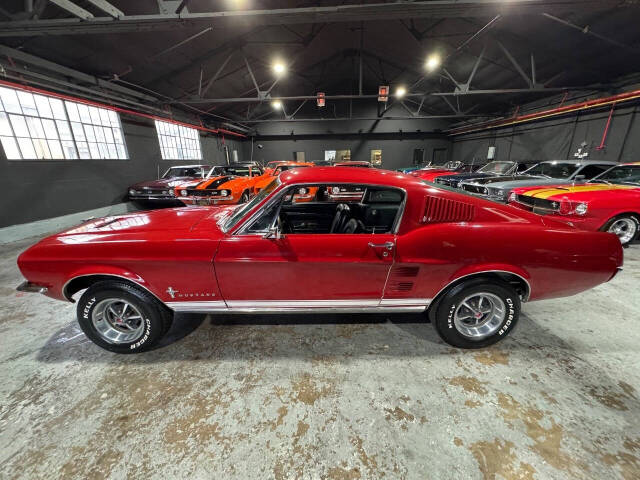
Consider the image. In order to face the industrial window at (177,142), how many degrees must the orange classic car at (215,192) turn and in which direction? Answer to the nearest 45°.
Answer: approximately 135° to its right

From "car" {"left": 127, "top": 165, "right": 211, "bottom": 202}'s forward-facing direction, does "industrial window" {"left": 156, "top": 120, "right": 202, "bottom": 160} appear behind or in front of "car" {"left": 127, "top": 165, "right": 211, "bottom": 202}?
behind

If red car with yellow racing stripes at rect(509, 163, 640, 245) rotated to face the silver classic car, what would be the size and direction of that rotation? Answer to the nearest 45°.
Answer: approximately 90° to its right

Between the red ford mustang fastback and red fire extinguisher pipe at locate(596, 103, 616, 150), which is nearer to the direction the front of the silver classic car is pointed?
the red ford mustang fastback

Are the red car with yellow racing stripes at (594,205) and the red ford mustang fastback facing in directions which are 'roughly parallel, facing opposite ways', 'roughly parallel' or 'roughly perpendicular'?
roughly parallel

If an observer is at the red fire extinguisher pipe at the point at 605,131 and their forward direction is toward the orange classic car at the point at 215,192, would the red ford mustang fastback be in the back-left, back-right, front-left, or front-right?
front-left

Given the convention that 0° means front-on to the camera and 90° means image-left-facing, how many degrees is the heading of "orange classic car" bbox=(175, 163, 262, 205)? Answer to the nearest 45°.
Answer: approximately 45°

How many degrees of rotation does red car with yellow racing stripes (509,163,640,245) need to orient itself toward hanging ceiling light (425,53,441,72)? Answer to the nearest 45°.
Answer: approximately 90° to its right

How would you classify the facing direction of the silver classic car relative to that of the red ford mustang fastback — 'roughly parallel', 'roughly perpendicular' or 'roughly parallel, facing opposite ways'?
roughly parallel

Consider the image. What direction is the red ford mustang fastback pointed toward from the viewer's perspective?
to the viewer's left

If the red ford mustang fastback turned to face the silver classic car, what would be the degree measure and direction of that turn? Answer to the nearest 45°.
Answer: approximately 135° to its right

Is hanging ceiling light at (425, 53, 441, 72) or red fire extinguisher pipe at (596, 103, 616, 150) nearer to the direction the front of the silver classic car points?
the hanging ceiling light

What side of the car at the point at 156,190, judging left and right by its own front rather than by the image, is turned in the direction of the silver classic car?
left

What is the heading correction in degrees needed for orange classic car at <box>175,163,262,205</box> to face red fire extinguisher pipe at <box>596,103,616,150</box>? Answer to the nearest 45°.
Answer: approximately 135° to its left
